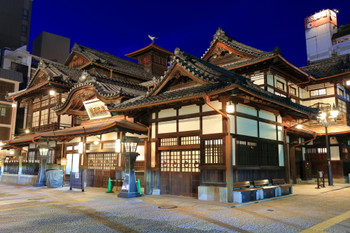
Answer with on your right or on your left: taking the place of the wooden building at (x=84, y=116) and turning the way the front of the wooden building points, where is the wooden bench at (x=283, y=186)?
on your left

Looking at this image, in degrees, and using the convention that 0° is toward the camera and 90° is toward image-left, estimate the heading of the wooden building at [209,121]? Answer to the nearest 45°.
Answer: approximately 45°

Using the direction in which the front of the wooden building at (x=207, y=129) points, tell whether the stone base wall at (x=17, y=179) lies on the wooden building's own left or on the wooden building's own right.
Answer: on the wooden building's own right

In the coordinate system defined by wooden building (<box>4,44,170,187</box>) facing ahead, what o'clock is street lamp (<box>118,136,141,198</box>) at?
The street lamp is roughly at 10 o'clock from the wooden building.

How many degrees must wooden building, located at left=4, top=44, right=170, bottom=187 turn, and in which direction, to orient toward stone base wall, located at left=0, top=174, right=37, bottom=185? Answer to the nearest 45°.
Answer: approximately 90° to its right
